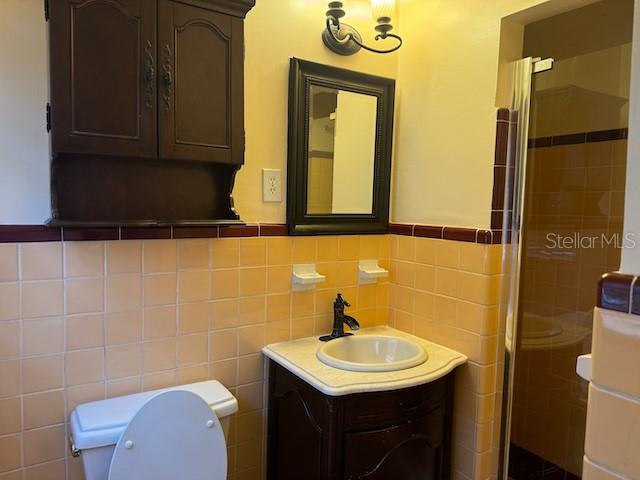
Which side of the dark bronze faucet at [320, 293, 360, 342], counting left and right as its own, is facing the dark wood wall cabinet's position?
right

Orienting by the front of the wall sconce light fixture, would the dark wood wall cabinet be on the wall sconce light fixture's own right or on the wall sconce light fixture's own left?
on the wall sconce light fixture's own right

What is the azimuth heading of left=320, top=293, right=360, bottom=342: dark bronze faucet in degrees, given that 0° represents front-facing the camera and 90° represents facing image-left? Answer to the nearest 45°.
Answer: approximately 315°

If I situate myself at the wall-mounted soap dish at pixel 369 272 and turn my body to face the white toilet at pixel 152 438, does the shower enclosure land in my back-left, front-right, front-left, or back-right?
back-left

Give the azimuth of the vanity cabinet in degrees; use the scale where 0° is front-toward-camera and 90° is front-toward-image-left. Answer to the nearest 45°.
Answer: approximately 315°

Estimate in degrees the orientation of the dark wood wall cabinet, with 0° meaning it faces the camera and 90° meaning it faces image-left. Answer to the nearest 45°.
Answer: approximately 315°

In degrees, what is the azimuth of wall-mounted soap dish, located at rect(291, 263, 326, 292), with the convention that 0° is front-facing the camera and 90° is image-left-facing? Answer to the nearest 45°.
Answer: approximately 315°
